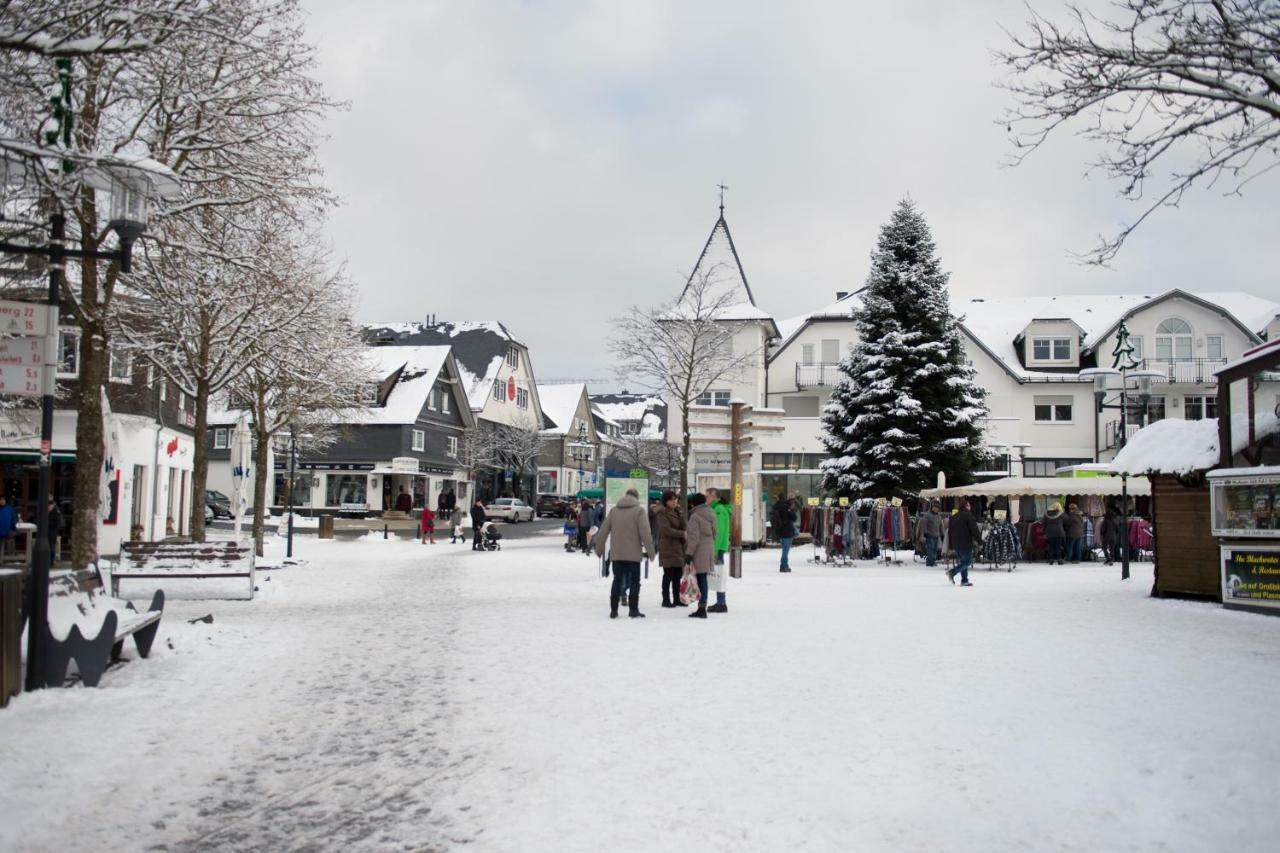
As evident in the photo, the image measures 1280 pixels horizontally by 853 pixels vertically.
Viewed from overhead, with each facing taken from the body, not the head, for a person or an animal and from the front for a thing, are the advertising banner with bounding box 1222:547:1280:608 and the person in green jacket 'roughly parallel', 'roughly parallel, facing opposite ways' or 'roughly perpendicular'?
roughly parallel

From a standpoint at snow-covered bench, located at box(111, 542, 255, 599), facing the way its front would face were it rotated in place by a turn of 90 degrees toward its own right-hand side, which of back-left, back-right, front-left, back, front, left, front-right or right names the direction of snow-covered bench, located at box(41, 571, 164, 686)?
left

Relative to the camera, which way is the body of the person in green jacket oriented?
to the viewer's left

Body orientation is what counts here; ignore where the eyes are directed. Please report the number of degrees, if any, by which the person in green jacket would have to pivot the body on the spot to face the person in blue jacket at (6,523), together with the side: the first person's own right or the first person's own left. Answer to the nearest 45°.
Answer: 0° — they already face them

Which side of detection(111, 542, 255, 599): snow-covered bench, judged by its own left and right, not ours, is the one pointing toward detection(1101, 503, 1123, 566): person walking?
left

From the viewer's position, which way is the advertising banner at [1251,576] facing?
facing the viewer and to the left of the viewer

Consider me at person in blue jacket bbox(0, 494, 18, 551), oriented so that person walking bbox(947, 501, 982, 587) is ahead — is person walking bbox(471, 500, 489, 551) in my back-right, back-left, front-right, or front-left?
front-left

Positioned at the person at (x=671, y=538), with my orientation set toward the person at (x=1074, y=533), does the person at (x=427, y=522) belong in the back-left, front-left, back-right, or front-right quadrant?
front-left

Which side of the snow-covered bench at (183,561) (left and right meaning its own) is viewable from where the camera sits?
front

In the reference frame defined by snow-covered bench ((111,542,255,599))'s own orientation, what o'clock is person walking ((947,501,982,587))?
The person walking is roughly at 9 o'clock from the snow-covered bench.

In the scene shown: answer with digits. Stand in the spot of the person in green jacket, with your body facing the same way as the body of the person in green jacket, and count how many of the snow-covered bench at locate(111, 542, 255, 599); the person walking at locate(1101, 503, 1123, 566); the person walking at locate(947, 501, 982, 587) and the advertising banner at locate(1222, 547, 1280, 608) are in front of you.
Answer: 1

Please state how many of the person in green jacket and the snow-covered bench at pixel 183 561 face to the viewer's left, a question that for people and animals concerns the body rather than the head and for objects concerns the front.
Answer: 1
